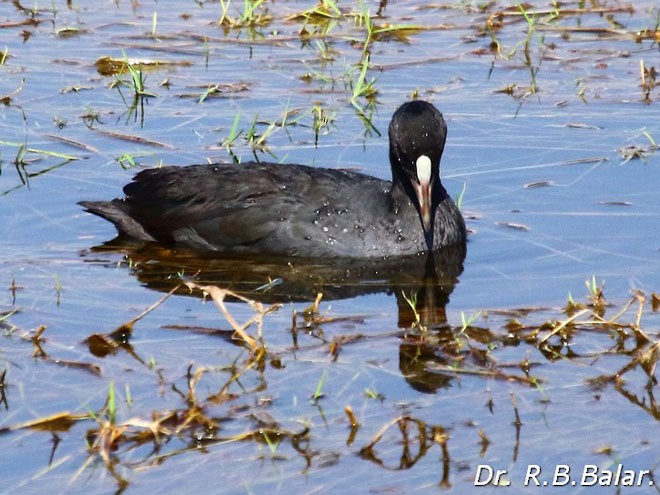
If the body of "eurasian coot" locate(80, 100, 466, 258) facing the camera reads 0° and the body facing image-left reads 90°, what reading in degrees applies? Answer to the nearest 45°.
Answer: approximately 270°
